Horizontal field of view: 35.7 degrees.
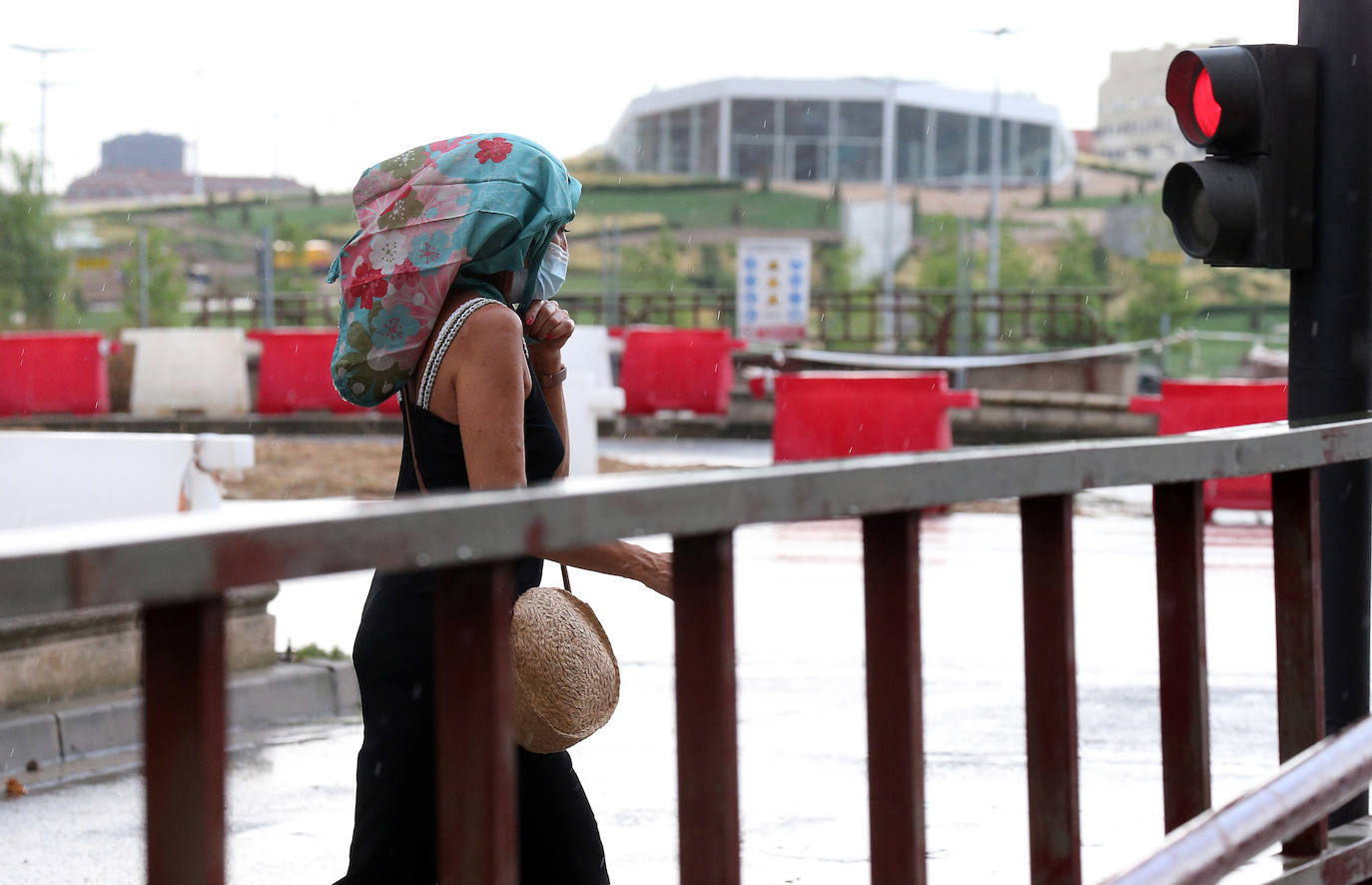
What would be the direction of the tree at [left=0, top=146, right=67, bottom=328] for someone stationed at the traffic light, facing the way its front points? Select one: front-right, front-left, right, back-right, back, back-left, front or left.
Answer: right

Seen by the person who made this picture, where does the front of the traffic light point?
facing the viewer and to the left of the viewer

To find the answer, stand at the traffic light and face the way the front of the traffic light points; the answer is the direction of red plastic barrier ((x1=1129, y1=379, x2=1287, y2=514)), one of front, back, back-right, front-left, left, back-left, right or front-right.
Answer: back-right

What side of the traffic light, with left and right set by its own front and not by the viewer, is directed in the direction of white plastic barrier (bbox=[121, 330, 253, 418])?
right

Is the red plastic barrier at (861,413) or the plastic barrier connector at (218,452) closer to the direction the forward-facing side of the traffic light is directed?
the plastic barrier connector

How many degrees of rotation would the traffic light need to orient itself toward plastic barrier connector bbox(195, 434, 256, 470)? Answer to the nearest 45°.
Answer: approximately 90° to its right

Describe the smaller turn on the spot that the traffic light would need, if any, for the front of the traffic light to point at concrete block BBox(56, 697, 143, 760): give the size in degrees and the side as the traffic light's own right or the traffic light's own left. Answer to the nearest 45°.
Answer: approximately 45° to the traffic light's own right

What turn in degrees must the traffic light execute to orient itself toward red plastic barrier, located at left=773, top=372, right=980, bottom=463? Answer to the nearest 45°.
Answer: approximately 135° to its right

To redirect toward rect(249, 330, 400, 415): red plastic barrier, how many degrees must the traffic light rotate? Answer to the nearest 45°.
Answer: approximately 90° to its right

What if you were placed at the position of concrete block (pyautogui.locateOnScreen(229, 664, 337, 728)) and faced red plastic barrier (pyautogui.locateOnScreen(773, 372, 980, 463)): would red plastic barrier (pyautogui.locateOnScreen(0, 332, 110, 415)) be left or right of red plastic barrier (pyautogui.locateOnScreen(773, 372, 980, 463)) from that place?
left
